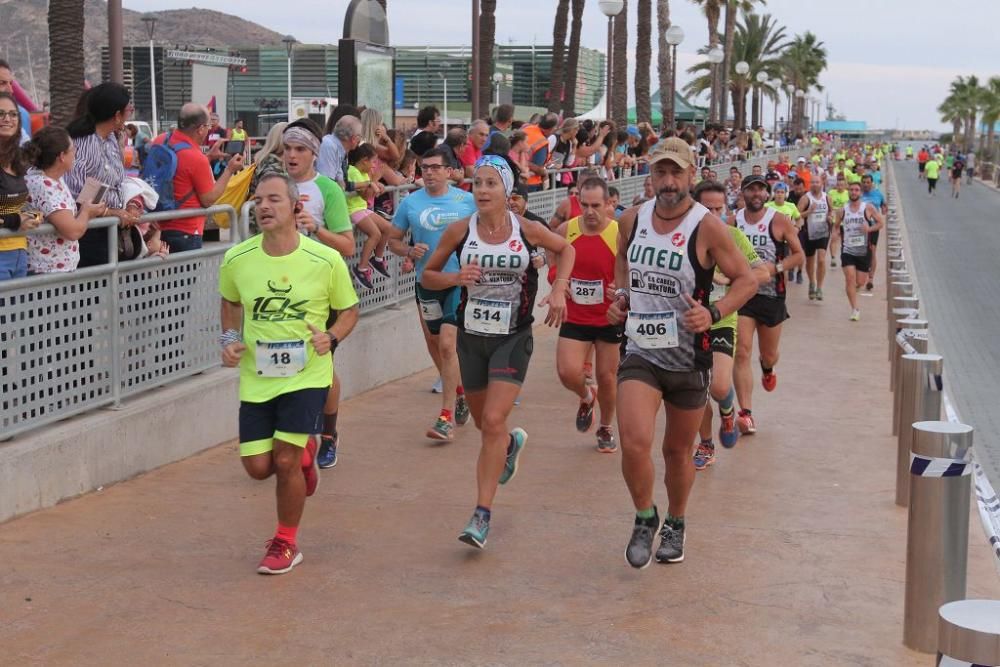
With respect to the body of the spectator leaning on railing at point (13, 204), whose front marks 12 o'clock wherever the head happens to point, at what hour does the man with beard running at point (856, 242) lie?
The man with beard running is roughly at 9 o'clock from the spectator leaning on railing.

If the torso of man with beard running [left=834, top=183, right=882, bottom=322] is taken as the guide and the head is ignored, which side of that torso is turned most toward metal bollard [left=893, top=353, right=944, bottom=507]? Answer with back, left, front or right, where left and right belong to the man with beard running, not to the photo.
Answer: front

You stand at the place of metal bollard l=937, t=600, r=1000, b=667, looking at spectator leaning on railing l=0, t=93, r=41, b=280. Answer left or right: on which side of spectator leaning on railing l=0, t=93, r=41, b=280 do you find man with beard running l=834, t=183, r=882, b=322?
right

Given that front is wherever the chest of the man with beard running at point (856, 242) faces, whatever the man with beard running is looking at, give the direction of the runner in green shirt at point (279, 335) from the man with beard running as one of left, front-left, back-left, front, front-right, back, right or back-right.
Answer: front

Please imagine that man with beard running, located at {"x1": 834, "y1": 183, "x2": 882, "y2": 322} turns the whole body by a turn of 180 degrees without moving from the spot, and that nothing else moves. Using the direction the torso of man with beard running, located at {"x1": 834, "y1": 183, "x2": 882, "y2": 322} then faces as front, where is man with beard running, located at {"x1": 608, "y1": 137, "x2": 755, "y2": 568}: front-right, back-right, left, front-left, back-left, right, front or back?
back

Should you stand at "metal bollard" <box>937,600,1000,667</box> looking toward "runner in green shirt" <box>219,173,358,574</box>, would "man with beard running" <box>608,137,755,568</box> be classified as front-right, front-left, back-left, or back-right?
front-right

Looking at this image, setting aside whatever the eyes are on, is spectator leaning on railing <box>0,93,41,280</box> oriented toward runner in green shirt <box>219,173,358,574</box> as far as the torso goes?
yes

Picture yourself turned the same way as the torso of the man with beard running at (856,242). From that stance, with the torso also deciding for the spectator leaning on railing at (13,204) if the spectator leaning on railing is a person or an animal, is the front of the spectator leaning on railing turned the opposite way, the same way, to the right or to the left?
to the left

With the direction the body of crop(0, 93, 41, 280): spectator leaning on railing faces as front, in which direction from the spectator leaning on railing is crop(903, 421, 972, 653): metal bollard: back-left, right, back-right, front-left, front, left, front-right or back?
front

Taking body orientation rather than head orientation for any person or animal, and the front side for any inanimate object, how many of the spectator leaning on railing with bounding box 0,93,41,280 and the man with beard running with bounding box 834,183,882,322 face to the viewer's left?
0

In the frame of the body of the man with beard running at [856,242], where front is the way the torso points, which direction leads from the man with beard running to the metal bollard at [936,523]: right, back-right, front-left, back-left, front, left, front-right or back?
front

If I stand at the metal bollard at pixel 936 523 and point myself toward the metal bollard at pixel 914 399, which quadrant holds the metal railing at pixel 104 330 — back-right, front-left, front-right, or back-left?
front-left

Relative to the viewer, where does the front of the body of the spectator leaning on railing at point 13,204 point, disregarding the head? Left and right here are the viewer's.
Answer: facing the viewer and to the right of the viewer

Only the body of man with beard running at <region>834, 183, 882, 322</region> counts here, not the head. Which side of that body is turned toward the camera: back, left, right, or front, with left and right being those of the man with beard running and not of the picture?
front

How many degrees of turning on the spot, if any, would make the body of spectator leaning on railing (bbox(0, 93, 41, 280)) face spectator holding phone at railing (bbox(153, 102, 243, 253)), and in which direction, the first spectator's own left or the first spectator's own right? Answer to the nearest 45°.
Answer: approximately 90° to the first spectator's own left
